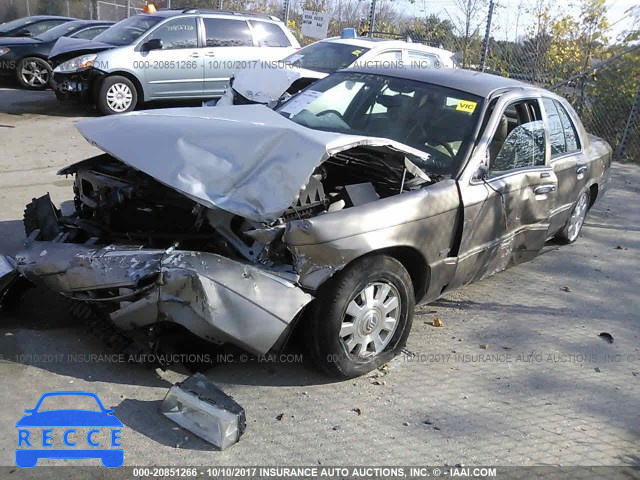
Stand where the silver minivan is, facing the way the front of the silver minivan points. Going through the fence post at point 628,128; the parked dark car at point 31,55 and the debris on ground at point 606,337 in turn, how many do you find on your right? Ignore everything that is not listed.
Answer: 1

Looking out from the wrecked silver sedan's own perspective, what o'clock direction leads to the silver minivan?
The silver minivan is roughly at 4 o'clock from the wrecked silver sedan.

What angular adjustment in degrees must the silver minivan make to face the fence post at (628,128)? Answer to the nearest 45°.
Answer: approximately 135° to its left

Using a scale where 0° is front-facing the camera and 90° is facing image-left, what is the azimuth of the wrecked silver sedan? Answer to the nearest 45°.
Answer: approximately 45°

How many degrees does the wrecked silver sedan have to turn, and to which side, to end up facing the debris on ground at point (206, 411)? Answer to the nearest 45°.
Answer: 0° — it already faces it

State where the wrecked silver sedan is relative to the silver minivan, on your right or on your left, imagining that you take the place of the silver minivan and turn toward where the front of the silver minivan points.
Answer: on your left

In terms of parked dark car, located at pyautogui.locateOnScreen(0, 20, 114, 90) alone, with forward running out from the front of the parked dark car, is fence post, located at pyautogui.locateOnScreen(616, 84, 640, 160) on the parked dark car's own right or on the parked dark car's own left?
on the parked dark car's own left

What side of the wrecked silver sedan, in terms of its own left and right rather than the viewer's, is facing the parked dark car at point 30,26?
right

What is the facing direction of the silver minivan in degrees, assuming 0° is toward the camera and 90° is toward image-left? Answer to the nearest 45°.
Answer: approximately 45°

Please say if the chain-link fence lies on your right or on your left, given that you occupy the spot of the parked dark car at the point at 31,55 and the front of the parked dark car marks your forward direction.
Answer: on your left
